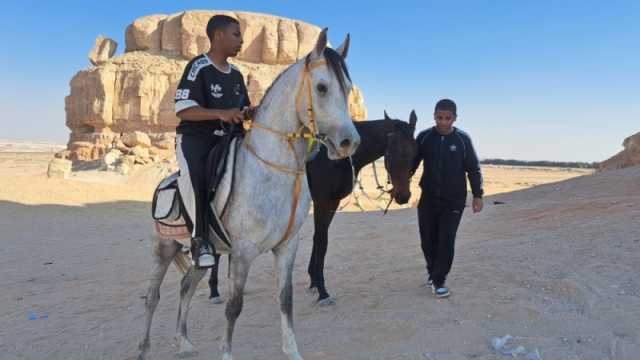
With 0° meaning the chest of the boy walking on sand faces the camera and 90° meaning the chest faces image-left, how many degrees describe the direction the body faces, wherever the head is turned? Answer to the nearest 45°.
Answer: approximately 0°

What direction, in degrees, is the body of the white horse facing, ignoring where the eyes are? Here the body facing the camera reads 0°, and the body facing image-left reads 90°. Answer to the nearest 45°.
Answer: approximately 315°

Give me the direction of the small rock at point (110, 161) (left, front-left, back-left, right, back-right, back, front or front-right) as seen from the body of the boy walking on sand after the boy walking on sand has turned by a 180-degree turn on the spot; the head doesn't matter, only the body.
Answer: front-left

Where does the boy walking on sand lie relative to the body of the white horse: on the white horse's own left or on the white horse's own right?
on the white horse's own left

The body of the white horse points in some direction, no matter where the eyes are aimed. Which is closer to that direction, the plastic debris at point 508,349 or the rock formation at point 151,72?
the plastic debris

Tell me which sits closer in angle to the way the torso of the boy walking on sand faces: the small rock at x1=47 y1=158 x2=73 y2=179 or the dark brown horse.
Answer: the dark brown horse

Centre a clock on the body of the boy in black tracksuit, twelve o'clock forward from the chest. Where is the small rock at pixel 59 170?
The small rock is roughly at 4 o'clock from the boy in black tracksuit.

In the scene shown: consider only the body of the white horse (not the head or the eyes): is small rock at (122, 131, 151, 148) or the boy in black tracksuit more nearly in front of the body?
the boy in black tracksuit

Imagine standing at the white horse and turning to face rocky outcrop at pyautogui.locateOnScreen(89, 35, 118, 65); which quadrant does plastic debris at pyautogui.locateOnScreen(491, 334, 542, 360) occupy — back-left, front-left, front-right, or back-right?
back-right

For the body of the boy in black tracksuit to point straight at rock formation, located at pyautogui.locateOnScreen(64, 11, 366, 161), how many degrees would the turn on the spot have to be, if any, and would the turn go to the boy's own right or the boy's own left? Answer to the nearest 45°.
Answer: approximately 135° to the boy's own right

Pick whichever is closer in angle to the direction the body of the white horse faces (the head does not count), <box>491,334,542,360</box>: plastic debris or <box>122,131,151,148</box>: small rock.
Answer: the plastic debris

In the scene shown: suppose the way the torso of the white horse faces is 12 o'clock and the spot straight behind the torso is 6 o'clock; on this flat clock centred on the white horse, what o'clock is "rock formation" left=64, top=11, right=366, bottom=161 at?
The rock formation is roughly at 7 o'clock from the white horse.
